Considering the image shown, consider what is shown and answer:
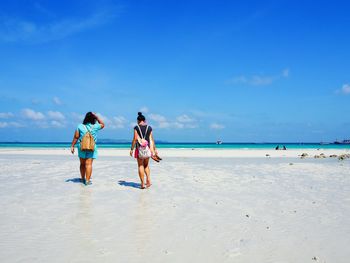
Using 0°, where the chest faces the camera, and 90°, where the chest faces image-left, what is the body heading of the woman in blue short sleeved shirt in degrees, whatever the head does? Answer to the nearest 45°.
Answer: approximately 180°
